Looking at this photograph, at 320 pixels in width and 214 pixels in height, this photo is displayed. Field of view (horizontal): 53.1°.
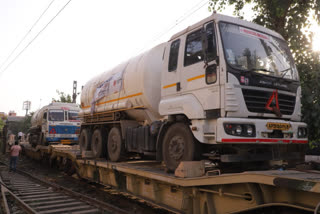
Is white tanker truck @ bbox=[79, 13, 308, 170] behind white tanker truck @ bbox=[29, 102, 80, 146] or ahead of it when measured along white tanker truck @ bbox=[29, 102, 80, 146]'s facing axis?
ahead

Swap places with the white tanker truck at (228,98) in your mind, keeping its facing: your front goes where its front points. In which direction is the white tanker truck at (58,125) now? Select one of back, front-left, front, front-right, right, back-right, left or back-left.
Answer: back

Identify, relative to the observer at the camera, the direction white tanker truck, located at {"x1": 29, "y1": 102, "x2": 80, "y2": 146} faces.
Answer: facing the viewer and to the right of the viewer

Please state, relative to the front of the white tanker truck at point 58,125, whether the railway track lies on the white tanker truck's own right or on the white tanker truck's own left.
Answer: on the white tanker truck's own right

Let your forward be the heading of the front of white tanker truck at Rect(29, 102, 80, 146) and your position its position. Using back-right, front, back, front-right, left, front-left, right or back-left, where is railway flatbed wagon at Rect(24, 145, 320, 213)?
front-right

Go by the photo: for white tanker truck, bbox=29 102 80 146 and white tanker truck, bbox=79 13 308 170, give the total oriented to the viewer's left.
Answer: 0

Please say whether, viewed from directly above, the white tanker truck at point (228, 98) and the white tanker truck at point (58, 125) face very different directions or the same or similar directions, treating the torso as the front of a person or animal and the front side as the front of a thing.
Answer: same or similar directions

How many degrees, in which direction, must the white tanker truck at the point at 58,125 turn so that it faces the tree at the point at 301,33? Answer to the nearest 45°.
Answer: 0° — it already faces it

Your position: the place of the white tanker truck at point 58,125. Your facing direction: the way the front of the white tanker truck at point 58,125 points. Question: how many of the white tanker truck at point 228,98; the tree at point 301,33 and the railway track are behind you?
0

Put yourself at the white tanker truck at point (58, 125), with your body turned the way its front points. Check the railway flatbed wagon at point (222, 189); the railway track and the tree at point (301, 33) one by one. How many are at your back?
0

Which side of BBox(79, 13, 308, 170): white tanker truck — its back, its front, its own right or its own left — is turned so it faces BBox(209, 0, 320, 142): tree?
left
